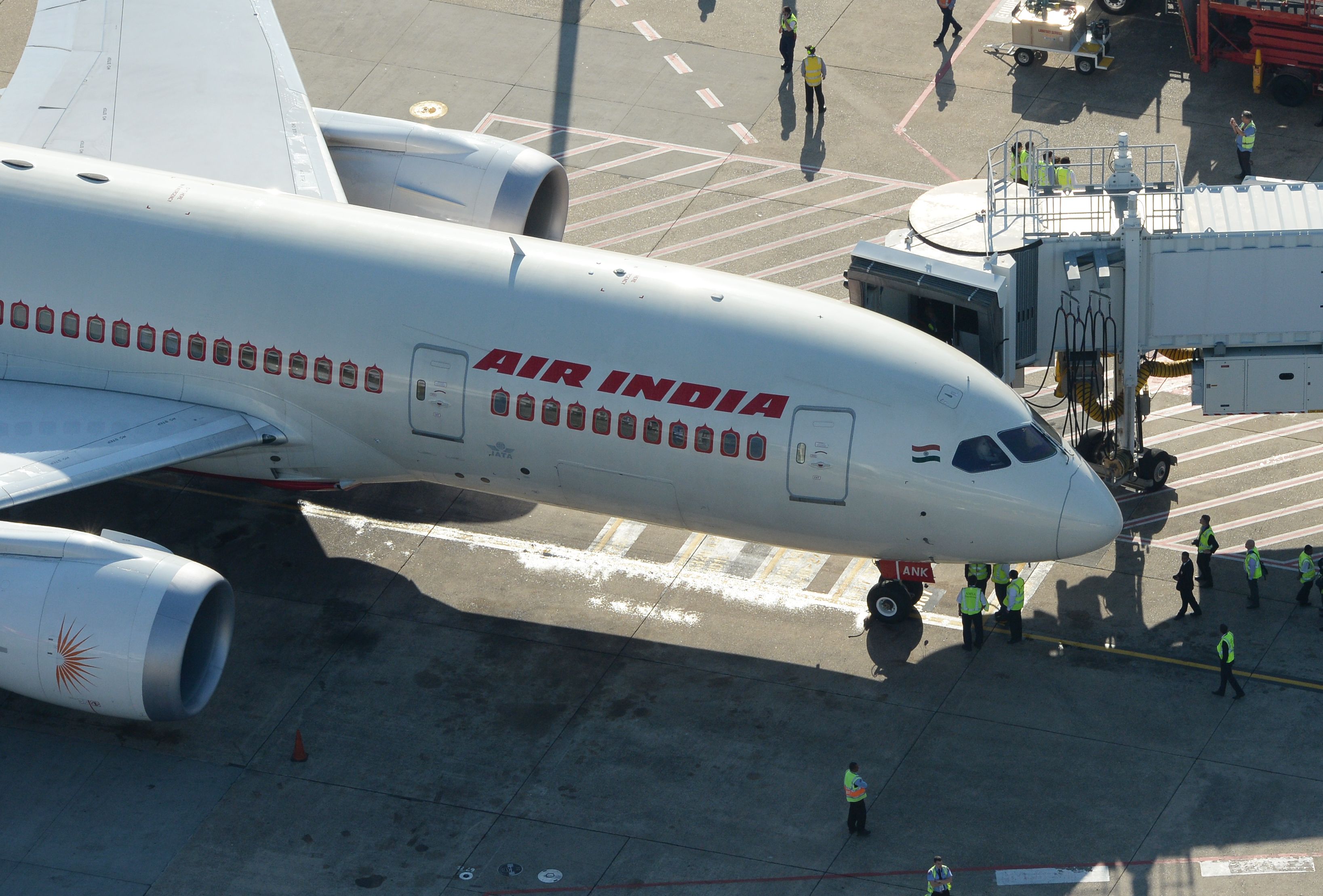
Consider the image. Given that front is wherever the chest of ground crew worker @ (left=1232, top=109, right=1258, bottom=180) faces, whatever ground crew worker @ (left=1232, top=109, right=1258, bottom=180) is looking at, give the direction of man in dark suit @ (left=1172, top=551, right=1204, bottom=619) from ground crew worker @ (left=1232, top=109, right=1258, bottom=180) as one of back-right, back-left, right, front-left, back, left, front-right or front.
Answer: front-left

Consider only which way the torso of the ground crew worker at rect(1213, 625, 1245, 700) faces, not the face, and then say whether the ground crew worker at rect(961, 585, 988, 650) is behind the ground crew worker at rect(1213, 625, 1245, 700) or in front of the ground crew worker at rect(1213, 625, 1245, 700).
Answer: in front

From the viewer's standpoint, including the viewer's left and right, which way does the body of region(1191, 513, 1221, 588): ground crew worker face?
facing to the left of the viewer

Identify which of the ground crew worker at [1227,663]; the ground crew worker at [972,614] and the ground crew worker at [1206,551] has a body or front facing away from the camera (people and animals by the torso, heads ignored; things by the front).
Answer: the ground crew worker at [972,614]

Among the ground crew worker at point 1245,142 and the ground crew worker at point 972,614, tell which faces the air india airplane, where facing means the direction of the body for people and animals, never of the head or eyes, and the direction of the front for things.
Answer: the ground crew worker at point 1245,142

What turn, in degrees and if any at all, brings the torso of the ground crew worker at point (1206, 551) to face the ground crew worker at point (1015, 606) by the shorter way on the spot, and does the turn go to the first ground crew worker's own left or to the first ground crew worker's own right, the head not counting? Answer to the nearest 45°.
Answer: approximately 45° to the first ground crew worker's own left

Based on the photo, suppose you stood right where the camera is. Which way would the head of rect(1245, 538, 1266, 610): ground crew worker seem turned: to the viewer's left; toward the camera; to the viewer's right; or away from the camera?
to the viewer's left

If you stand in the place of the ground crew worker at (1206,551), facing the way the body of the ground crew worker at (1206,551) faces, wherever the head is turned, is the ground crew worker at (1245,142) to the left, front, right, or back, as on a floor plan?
right

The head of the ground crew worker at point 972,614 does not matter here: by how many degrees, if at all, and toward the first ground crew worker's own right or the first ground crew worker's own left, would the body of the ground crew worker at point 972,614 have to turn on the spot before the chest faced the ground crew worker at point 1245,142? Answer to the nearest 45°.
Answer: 0° — they already face them

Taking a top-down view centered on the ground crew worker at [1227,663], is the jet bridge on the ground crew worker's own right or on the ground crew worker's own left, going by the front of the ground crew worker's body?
on the ground crew worker's own right

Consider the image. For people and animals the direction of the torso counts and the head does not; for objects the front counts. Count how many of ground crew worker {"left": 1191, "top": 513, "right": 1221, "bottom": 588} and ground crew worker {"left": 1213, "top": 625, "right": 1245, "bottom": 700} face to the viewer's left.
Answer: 2

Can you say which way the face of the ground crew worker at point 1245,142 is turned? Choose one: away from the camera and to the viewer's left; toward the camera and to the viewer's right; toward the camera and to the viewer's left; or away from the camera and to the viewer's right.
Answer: toward the camera and to the viewer's left

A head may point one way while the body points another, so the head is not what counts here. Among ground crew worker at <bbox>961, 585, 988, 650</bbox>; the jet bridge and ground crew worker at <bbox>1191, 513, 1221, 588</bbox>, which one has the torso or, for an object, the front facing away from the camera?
ground crew worker at <bbox>961, 585, 988, 650</bbox>

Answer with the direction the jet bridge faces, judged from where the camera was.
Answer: facing the viewer and to the left of the viewer

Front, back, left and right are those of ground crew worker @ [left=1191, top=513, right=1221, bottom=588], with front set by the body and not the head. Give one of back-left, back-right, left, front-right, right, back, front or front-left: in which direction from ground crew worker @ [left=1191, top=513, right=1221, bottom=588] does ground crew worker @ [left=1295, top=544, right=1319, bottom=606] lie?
back
